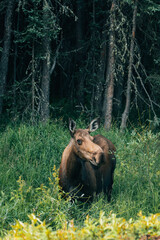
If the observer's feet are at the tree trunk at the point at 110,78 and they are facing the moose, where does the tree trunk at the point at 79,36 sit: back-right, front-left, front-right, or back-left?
back-right

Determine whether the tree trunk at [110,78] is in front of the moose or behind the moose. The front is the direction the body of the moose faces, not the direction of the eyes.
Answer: behind

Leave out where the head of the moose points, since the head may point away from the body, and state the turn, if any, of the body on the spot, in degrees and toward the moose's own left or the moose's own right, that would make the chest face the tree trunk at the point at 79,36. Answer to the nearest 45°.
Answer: approximately 135° to the moose's own right

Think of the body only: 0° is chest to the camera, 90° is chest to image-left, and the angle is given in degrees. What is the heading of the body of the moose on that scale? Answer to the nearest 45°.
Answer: approximately 45°

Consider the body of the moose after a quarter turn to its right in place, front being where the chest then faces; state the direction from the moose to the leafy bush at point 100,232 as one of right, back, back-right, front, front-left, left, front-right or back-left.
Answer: back-left
